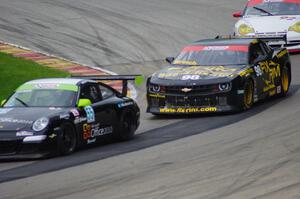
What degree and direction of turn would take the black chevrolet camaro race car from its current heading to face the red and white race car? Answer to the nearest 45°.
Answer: approximately 135° to its right

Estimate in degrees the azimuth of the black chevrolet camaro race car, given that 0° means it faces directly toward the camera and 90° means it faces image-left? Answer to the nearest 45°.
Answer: approximately 45°
